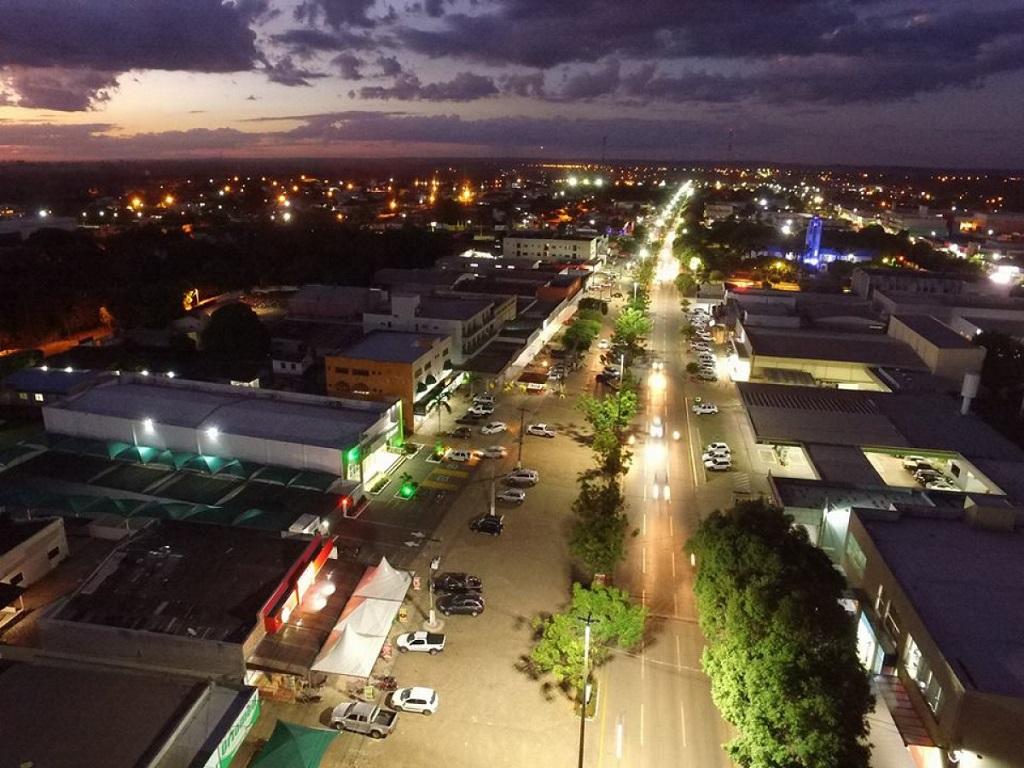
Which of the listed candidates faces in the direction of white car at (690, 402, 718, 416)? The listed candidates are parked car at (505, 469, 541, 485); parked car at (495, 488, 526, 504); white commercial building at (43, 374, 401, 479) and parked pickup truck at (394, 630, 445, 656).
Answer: the white commercial building

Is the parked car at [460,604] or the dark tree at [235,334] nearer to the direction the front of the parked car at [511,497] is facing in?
the dark tree

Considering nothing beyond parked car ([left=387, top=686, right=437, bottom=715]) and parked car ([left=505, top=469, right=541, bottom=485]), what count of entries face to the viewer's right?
0

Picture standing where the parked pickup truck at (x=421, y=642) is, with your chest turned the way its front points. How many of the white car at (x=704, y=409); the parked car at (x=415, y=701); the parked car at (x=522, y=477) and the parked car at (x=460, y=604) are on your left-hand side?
1

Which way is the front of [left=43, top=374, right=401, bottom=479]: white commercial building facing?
to the viewer's right

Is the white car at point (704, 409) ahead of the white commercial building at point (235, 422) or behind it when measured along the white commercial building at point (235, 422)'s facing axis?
ahead

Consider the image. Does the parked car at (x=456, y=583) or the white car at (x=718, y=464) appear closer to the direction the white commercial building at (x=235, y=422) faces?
the white car

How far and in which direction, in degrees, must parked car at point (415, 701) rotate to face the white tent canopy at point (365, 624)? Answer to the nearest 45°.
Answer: approximately 45° to its right

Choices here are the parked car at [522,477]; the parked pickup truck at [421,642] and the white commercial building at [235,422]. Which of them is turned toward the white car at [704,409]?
the white commercial building
